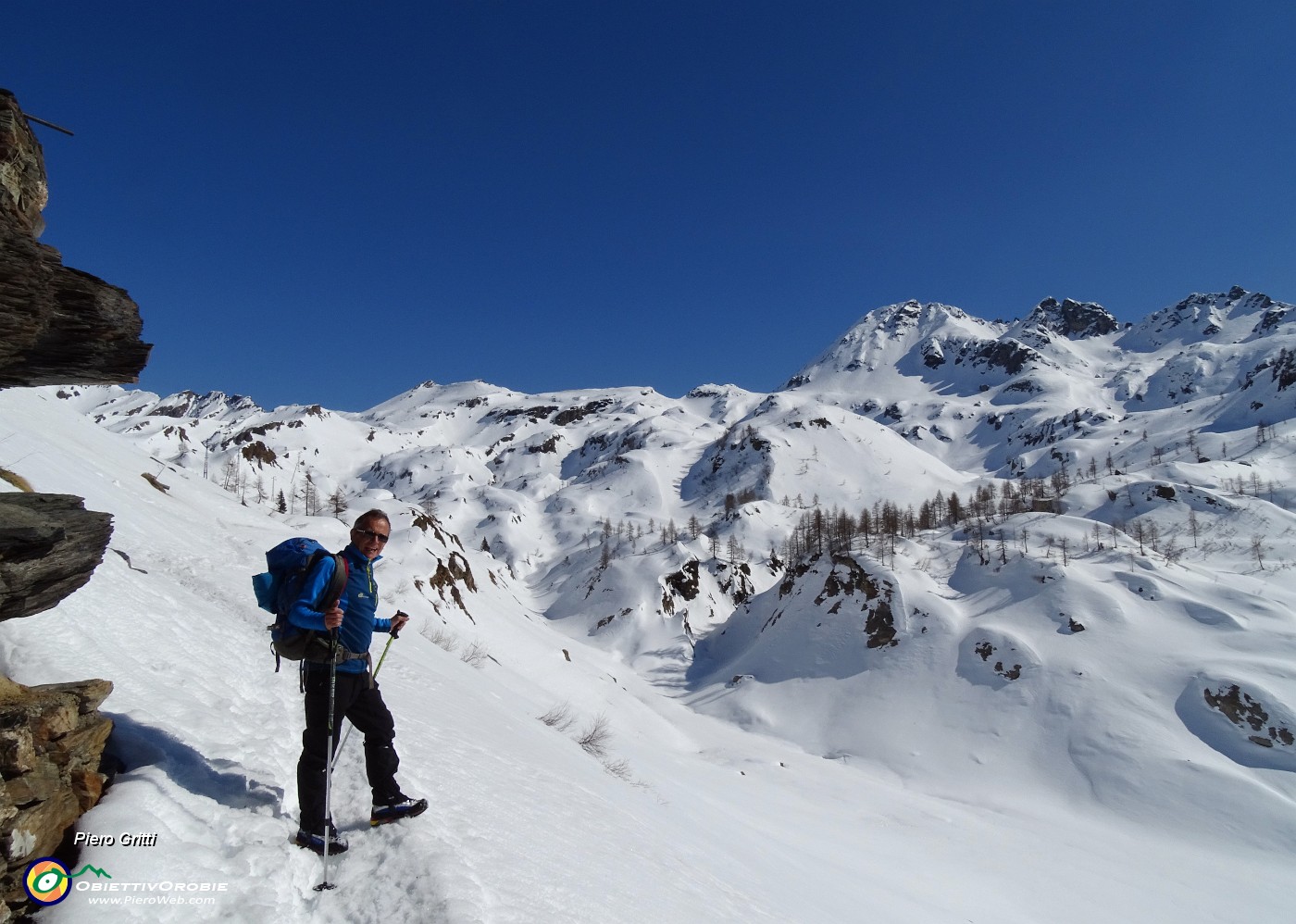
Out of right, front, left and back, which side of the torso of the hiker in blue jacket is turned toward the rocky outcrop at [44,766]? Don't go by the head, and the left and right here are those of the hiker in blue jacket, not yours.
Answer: right

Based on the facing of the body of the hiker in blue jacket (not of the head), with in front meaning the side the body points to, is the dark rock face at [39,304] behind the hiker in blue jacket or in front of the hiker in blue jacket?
behind

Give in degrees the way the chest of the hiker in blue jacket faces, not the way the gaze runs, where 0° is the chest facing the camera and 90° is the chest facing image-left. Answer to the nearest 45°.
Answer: approximately 315°

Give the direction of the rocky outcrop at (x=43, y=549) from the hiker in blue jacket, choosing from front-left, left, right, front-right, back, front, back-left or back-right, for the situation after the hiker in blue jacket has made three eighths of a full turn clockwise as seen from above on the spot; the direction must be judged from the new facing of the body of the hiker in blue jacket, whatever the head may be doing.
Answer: front
